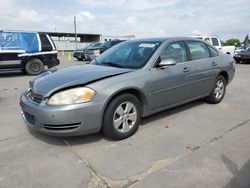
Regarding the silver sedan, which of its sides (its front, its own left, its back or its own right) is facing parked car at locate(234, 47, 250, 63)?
back

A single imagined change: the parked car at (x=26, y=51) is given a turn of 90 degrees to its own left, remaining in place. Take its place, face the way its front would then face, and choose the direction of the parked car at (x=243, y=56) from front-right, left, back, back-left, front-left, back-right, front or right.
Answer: left

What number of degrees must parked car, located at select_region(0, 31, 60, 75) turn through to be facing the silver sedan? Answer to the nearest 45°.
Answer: approximately 90° to its left

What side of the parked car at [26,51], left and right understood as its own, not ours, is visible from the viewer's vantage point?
left

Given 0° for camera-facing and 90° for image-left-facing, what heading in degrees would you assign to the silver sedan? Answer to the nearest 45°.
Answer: approximately 45°

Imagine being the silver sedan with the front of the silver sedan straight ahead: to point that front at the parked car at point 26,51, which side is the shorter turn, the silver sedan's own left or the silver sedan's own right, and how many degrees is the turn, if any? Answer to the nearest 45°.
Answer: approximately 90° to the silver sedan's own right
